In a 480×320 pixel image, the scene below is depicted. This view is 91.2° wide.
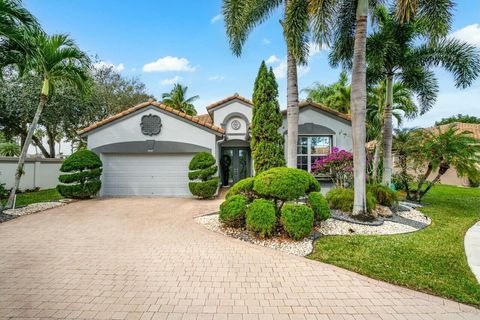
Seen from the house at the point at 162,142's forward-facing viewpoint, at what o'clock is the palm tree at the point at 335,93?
The palm tree is roughly at 8 o'clock from the house.

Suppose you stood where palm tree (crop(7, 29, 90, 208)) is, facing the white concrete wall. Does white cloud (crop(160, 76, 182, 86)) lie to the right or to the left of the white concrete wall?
right

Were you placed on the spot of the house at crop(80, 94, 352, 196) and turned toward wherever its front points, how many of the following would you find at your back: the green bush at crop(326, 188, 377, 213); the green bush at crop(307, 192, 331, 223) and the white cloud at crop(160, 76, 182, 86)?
1

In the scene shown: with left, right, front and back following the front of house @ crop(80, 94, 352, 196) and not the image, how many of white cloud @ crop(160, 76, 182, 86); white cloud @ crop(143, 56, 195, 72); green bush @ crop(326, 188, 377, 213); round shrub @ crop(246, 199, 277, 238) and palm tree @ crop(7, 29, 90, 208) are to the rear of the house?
2

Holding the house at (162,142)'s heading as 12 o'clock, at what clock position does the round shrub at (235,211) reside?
The round shrub is roughly at 11 o'clock from the house.

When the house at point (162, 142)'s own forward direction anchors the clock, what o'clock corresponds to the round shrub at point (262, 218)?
The round shrub is roughly at 11 o'clock from the house.

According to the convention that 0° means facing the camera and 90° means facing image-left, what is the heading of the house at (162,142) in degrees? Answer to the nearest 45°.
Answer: approximately 0°

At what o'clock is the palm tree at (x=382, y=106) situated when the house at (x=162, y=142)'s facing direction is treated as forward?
The palm tree is roughly at 9 o'clock from the house.

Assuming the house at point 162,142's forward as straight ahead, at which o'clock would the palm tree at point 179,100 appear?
The palm tree is roughly at 6 o'clock from the house.
